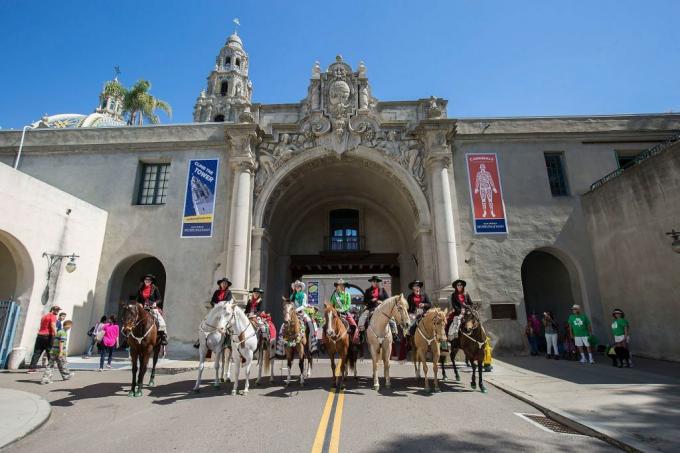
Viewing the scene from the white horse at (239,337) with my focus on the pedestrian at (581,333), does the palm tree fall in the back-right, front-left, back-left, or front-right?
back-left

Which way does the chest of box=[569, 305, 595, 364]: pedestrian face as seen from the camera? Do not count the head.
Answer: toward the camera

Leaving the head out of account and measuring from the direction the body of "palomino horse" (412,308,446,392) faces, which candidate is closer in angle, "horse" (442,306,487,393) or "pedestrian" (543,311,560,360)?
the horse

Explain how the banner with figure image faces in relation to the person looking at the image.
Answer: facing the viewer

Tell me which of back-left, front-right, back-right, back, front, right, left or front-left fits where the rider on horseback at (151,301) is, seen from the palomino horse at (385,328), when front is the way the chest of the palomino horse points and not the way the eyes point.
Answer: right

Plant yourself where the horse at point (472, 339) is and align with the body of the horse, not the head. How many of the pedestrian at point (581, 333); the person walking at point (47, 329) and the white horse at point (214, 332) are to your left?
1

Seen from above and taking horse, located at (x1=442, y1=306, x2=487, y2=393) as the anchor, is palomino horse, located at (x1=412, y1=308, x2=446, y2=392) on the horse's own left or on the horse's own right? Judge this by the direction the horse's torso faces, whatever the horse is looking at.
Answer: on the horse's own right

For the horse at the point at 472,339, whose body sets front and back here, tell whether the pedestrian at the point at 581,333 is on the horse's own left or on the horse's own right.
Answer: on the horse's own left

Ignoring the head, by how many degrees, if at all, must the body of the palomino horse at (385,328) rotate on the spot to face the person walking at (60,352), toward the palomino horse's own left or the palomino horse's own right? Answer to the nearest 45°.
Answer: approximately 90° to the palomino horse's own right

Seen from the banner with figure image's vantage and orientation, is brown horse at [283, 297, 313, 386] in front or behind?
in front

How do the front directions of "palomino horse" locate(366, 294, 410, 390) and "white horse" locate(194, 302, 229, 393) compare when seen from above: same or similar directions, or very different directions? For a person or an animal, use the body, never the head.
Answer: same or similar directions
